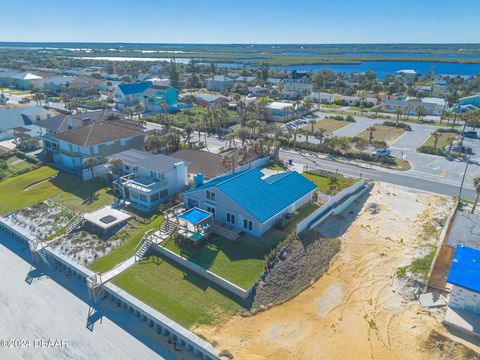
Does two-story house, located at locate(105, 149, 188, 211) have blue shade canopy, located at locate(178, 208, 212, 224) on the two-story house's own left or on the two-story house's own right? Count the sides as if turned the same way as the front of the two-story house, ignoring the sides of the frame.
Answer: on the two-story house's own left

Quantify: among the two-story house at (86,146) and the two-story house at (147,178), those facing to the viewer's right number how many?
0

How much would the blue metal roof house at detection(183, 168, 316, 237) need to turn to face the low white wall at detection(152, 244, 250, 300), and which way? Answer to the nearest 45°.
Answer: approximately 180°

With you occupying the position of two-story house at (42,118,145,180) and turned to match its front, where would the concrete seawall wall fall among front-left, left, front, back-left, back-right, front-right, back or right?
front-left

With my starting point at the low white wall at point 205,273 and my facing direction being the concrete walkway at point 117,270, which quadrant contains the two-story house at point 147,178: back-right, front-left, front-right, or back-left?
front-right

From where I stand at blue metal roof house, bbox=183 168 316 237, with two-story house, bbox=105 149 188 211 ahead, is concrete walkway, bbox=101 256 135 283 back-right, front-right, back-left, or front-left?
front-left

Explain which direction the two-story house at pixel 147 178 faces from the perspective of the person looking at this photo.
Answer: facing the viewer and to the left of the viewer

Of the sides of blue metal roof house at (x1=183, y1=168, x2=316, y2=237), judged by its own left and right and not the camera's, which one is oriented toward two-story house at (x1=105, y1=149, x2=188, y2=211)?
left

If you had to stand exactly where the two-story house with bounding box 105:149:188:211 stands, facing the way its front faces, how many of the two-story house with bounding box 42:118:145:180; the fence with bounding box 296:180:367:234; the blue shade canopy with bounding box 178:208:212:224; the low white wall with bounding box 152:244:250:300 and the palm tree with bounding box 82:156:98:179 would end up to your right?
2

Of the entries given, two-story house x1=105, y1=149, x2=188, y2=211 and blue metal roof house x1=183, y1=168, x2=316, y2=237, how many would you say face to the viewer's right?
0

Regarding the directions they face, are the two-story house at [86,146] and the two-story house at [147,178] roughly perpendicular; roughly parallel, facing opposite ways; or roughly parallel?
roughly parallel

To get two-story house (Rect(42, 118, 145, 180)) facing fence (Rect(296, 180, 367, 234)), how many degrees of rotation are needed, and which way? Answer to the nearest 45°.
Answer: approximately 90° to its right

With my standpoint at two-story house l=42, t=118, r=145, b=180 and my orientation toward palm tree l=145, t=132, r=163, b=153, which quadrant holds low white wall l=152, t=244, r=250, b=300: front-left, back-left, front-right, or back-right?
front-right

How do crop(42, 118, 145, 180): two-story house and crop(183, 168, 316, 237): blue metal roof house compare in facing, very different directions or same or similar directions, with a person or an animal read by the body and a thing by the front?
same or similar directions

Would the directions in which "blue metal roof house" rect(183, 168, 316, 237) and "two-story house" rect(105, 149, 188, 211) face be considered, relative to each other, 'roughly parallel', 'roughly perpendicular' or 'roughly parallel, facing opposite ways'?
roughly parallel

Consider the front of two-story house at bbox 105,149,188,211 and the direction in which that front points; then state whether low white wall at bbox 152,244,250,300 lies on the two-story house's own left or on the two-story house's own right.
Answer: on the two-story house's own left
